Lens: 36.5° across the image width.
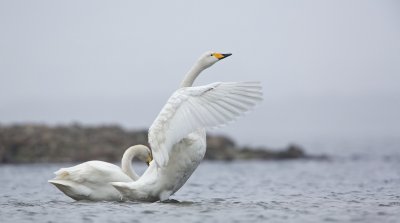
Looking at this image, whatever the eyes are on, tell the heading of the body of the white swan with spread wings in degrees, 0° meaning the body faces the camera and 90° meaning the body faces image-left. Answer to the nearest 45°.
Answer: approximately 270°
